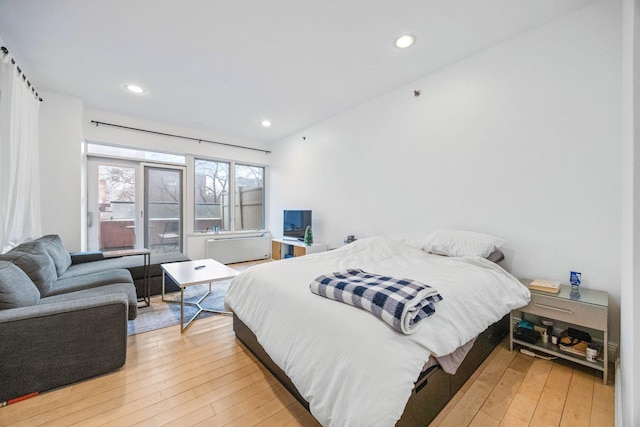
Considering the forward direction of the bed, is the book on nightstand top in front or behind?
behind

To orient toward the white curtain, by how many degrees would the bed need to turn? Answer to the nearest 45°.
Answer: approximately 45° to its right

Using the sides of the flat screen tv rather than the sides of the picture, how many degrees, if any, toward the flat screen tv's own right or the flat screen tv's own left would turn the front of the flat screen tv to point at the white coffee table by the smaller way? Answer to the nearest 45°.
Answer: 0° — it already faces it

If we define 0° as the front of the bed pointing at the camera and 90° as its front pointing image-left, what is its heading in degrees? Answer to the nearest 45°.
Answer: approximately 45°

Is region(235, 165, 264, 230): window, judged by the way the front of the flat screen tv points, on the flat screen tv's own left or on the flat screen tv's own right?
on the flat screen tv's own right

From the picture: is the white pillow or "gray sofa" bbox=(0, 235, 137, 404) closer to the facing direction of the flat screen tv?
the gray sofa

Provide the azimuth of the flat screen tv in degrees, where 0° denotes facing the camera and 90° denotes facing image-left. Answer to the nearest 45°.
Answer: approximately 45°

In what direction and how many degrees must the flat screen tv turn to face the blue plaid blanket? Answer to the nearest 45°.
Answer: approximately 45° to its left

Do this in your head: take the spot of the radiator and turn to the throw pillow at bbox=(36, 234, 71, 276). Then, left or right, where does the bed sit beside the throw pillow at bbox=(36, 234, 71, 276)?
left
